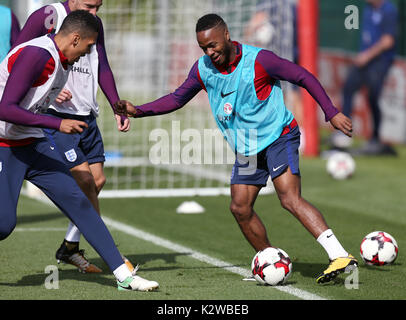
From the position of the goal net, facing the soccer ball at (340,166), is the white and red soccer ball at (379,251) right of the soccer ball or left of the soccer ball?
right

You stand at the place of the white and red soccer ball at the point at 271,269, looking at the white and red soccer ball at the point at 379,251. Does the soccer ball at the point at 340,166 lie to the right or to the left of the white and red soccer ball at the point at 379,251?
left

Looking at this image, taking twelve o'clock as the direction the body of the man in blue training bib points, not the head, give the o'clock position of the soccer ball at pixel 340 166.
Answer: The soccer ball is roughly at 5 o'clock from the man in blue training bib.

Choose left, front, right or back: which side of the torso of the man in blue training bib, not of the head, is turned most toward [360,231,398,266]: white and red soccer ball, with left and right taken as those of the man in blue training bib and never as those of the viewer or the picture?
back

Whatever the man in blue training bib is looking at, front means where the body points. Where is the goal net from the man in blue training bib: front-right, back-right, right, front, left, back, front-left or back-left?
back-right

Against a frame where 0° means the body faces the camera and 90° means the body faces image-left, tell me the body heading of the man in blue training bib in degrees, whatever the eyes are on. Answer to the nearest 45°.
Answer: approximately 45°

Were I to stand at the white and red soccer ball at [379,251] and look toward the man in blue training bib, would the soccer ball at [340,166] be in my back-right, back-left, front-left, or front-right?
back-right
